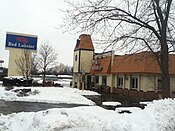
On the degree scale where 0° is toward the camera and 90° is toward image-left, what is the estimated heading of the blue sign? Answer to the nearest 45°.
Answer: approximately 0°

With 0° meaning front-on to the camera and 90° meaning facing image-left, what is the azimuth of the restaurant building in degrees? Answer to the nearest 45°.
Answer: approximately 45°

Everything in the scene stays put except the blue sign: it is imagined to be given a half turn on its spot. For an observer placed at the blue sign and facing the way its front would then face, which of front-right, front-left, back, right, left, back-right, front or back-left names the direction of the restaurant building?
back-right

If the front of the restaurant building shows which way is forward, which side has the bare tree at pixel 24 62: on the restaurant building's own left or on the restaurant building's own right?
on the restaurant building's own right
